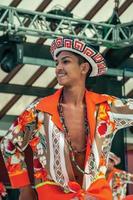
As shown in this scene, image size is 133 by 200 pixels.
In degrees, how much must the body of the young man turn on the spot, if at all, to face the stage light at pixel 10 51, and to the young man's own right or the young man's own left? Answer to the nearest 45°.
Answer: approximately 180°

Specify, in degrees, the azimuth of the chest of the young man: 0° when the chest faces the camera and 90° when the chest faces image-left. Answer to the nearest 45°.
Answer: approximately 0°

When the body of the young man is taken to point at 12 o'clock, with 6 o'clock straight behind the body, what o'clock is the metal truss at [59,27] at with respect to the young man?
The metal truss is roughly at 6 o'clock from the young man.
